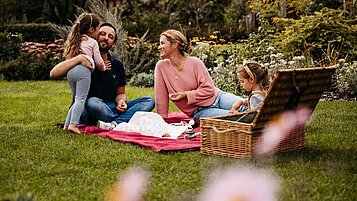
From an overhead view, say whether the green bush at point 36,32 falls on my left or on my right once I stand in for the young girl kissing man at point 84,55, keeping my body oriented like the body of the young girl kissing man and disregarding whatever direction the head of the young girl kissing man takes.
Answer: on my left

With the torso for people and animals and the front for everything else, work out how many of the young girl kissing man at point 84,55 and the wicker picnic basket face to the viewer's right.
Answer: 1

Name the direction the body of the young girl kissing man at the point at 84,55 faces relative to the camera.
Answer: to the viewer's right
